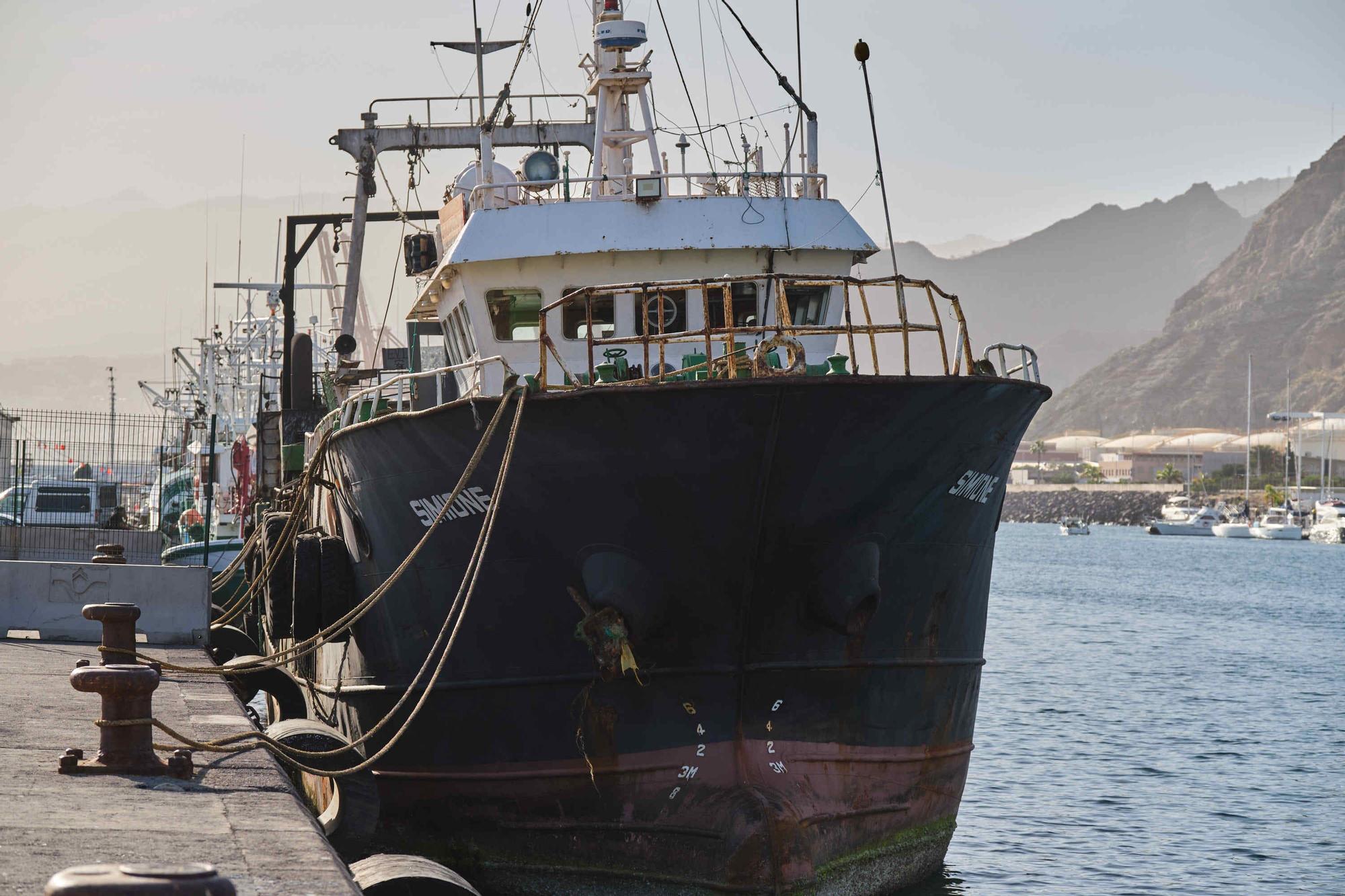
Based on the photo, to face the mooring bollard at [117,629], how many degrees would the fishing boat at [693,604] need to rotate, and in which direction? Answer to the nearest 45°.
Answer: approximately 90° to its right

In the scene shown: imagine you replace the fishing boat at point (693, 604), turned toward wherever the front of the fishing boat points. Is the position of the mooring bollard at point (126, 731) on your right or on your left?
on your right

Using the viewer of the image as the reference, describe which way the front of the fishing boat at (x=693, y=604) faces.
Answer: facing the viewer

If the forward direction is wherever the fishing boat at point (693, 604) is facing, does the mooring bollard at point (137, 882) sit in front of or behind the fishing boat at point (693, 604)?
in front

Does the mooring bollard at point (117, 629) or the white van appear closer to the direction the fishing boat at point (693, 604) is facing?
the mooring bollard

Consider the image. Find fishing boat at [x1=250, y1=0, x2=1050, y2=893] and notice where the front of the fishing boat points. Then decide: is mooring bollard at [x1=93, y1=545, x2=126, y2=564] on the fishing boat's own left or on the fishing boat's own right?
on the fishing boat's own right
